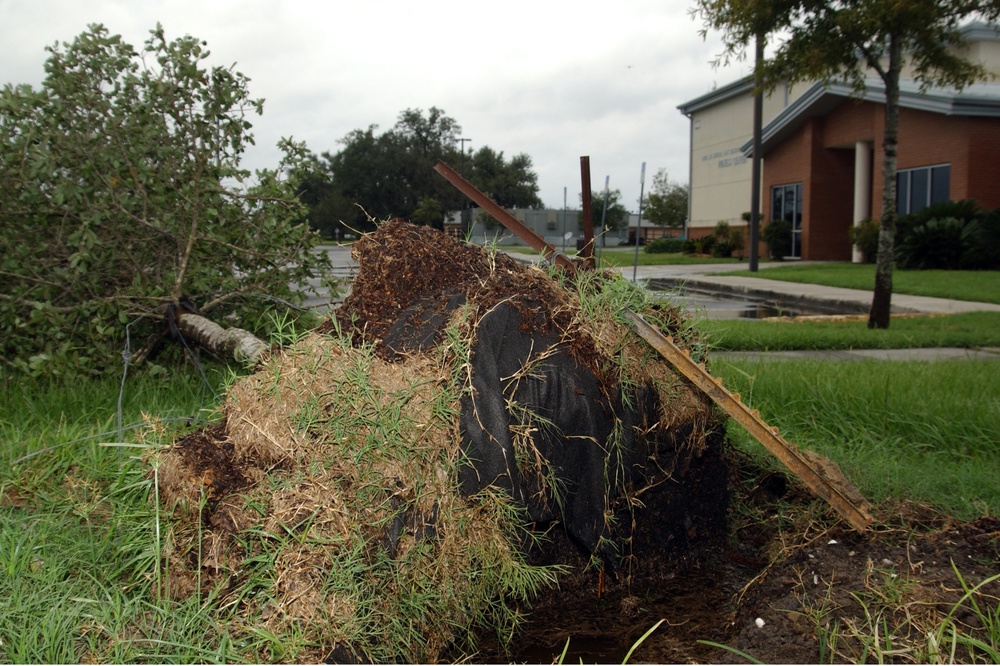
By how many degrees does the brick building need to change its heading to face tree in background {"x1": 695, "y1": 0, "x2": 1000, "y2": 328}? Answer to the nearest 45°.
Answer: approximately 45° to its left

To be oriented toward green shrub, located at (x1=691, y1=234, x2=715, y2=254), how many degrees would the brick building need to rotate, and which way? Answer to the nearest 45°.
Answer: approximately 90° to its right

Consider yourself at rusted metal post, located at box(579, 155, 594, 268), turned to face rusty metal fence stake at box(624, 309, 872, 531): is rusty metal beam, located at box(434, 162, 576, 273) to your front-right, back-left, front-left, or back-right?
back-right

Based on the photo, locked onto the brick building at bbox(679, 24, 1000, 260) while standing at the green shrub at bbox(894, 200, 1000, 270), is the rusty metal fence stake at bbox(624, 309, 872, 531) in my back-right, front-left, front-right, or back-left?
back-left

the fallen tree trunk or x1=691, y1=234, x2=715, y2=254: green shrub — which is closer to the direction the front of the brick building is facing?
the fallen tree trunk

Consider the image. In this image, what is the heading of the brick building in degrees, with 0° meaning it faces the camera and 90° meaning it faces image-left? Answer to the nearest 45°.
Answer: approximately 45°

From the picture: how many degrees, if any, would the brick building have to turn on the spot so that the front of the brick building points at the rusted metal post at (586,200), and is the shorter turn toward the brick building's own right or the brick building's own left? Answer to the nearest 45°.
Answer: approximately 45° to the brick building's own left
